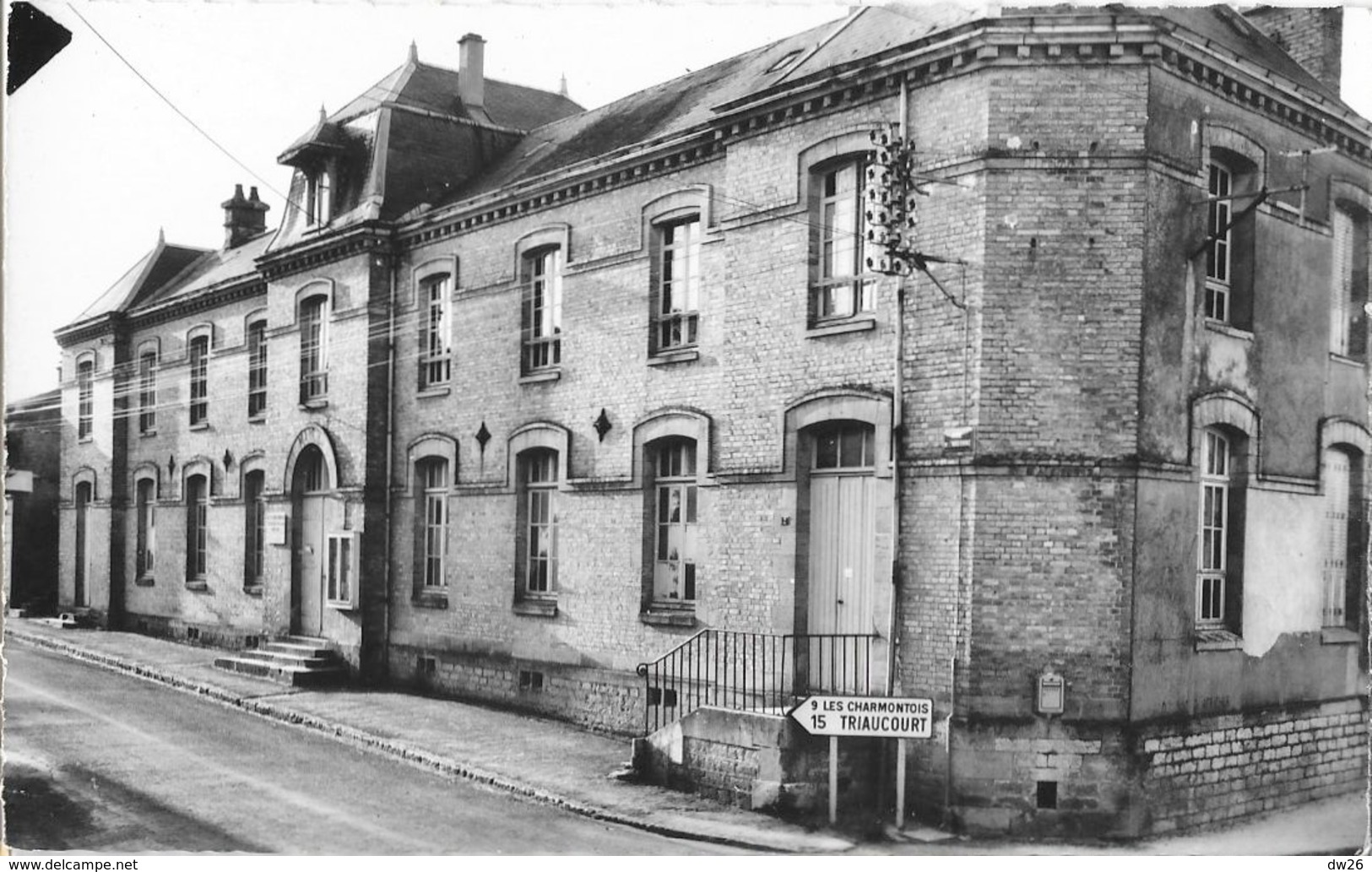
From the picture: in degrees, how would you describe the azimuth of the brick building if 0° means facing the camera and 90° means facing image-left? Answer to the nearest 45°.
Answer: approximately 45°

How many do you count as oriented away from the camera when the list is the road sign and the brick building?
0

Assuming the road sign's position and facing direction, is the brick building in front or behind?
behind

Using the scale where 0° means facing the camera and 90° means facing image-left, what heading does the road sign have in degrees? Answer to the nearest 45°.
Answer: approximately 0°
